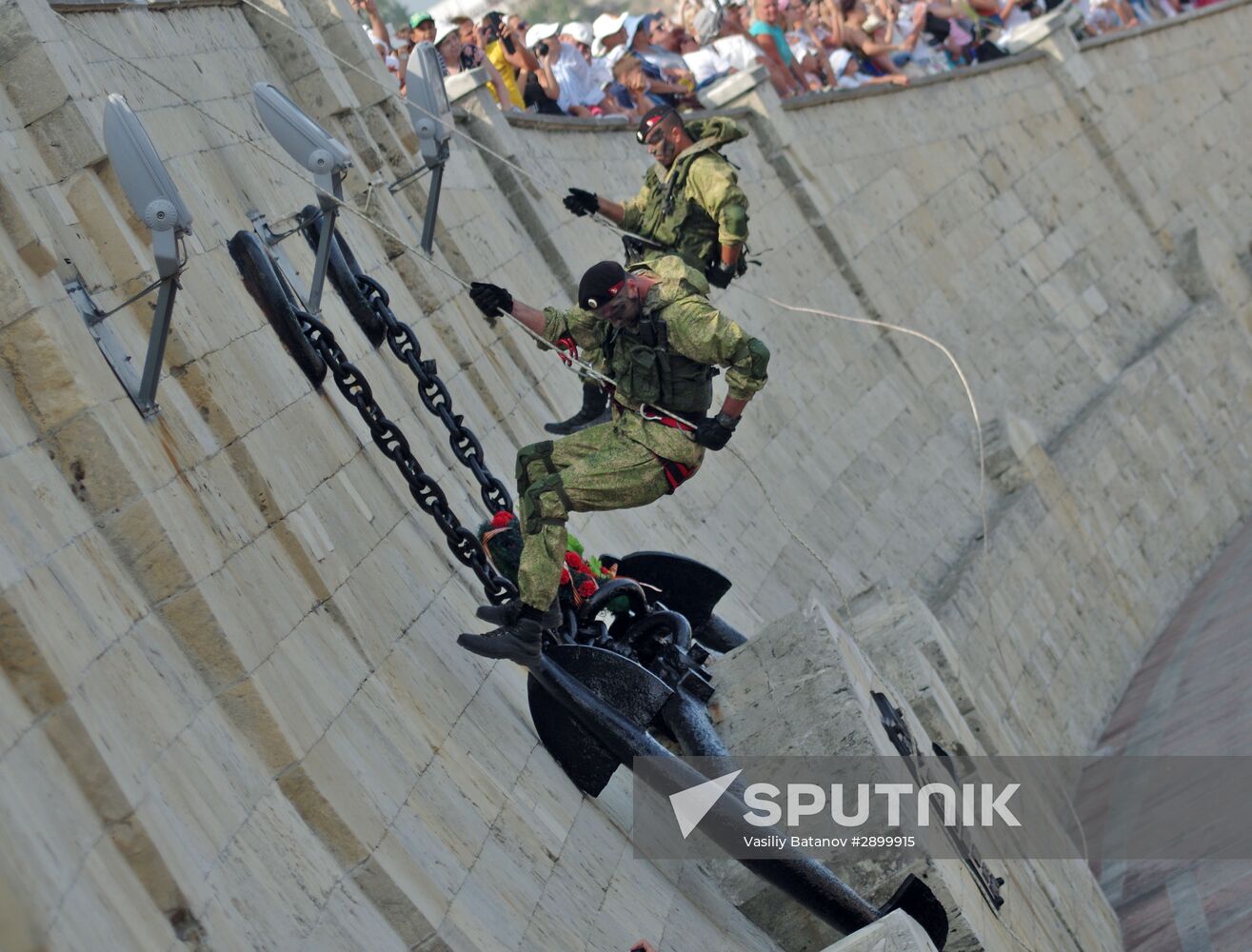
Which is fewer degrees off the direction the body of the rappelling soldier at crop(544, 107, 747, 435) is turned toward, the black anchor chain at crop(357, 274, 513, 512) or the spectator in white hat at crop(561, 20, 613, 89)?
the black anchor chain

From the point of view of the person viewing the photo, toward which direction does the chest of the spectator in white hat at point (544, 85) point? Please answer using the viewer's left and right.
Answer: facing the viewer and to the left of the viewer

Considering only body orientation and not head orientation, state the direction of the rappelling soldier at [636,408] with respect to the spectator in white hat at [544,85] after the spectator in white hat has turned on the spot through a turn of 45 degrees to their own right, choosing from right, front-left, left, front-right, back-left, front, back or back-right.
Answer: left

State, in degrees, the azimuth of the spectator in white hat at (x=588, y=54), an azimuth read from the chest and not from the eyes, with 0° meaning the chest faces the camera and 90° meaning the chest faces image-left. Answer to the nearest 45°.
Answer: approximately 45°

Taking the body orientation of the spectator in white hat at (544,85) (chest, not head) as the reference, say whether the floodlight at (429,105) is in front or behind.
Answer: in front

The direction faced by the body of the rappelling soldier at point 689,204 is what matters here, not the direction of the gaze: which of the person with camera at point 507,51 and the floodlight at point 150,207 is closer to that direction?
the floodlight

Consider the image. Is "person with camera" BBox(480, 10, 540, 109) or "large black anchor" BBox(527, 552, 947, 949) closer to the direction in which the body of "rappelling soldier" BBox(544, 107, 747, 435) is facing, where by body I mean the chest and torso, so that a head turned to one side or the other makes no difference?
the large black anchor
